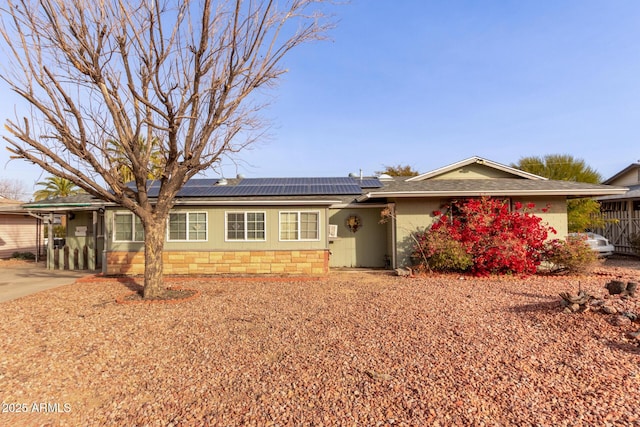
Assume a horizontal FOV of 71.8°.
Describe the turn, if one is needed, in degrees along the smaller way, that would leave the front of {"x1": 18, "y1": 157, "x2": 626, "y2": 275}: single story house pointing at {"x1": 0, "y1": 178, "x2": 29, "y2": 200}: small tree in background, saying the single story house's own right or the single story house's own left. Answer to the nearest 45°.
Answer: approximately 135° to the single story house's own right

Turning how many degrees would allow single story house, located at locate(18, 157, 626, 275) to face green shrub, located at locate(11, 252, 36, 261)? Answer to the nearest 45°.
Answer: approximately 135° to its right

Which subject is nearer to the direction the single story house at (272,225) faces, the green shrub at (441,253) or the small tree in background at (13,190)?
the green shrub

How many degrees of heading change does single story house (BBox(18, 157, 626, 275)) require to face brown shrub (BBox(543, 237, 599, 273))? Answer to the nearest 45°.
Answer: approximately 90° to its left

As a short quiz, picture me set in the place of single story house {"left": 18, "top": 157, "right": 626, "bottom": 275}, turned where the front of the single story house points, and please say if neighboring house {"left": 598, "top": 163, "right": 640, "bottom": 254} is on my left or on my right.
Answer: on my left

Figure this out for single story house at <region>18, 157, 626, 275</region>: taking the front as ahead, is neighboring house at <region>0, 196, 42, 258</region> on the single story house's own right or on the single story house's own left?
on the single story house's own right

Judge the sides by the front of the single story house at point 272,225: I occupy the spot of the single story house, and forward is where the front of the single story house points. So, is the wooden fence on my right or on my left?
on my left

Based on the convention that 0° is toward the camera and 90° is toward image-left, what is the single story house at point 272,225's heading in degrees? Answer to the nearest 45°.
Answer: approximately 0°
